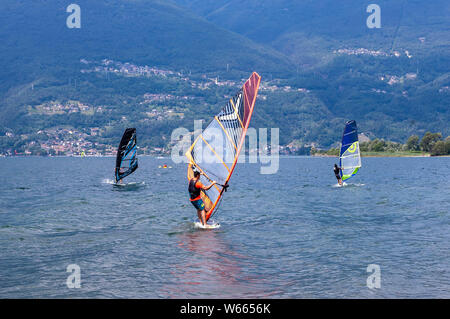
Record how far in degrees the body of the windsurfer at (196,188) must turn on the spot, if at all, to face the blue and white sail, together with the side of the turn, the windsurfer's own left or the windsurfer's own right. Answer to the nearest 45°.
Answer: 0° — they already face it

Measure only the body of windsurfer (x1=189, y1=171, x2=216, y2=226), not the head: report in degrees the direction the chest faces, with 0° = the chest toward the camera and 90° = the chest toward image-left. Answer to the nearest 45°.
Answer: approximately 225°

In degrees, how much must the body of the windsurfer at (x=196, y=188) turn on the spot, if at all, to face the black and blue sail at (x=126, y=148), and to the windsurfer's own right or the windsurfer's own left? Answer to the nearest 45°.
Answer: approximately 45° to the windsurfer's own left
